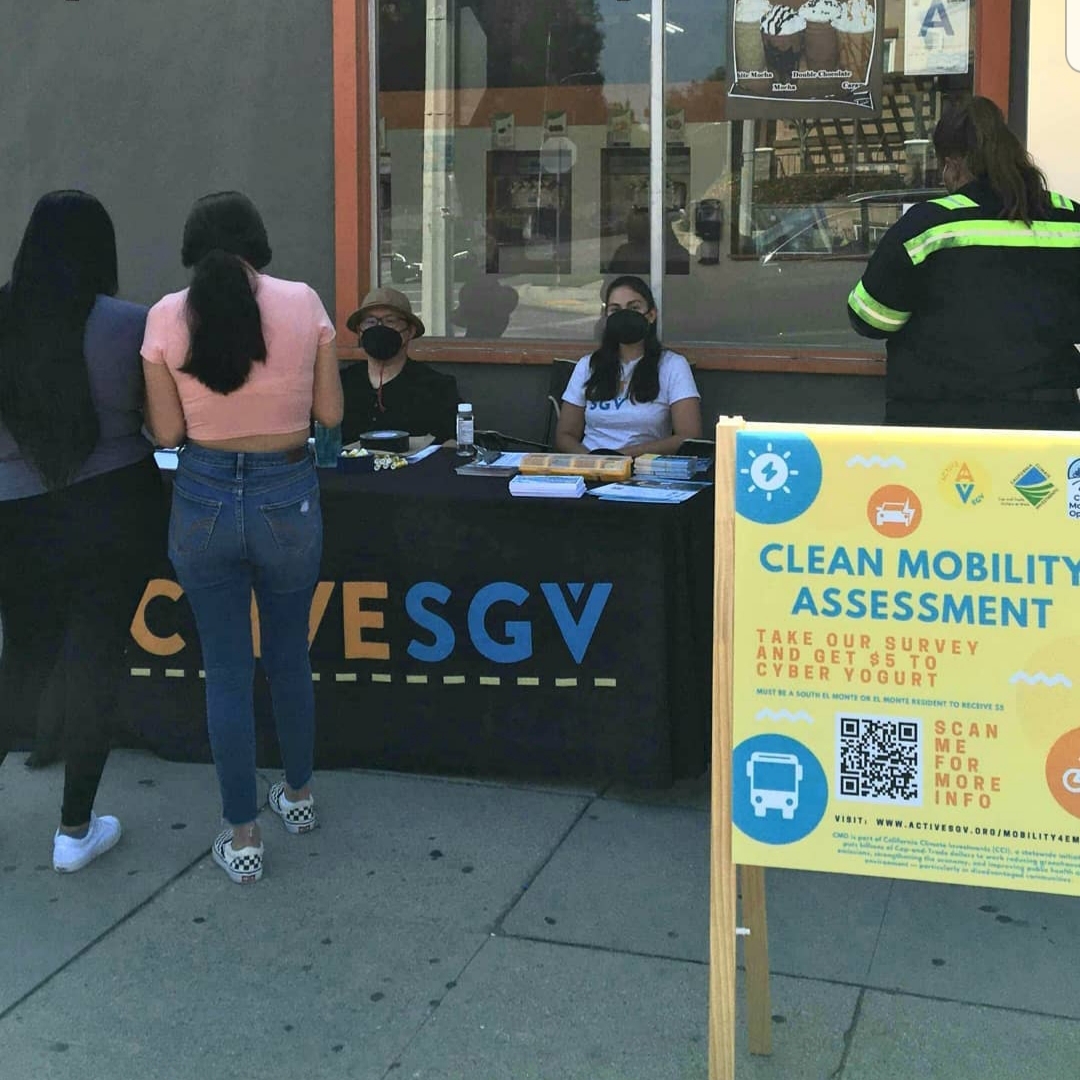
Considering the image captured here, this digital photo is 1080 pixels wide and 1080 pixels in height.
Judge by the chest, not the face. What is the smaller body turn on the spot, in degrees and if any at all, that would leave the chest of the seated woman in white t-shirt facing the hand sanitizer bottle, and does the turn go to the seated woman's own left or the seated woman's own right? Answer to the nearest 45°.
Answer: approximately 45° to the seated woman's own right

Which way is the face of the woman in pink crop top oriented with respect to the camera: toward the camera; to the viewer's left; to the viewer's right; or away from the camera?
away from the camera

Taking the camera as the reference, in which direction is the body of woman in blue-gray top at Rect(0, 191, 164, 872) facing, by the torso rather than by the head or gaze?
away from the camera

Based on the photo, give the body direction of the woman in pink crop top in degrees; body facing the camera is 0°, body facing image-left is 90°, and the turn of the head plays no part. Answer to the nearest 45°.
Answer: approximately 180°

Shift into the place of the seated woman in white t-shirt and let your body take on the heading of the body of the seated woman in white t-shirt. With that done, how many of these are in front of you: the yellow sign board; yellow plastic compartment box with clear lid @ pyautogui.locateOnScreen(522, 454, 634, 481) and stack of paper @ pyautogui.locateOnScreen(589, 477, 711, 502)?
3

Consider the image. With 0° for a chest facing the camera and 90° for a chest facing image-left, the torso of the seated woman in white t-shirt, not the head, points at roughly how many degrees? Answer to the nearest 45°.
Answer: approximately 0°

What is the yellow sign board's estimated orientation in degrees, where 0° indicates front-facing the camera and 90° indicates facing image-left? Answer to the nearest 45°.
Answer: approximately 0°

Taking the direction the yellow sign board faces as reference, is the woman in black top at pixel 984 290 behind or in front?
behind

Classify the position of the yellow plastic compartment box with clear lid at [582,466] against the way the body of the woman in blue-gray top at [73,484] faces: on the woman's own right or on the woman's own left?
on the woman's own right

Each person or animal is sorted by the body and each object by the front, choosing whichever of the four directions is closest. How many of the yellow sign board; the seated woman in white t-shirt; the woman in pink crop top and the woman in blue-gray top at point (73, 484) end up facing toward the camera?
2

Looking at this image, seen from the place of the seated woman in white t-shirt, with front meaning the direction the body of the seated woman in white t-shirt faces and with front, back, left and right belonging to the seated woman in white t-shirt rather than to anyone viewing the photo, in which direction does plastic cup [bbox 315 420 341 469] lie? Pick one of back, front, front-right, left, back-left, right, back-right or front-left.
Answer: front-right

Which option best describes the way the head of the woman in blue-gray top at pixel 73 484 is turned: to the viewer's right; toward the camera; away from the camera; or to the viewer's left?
away from the camera
